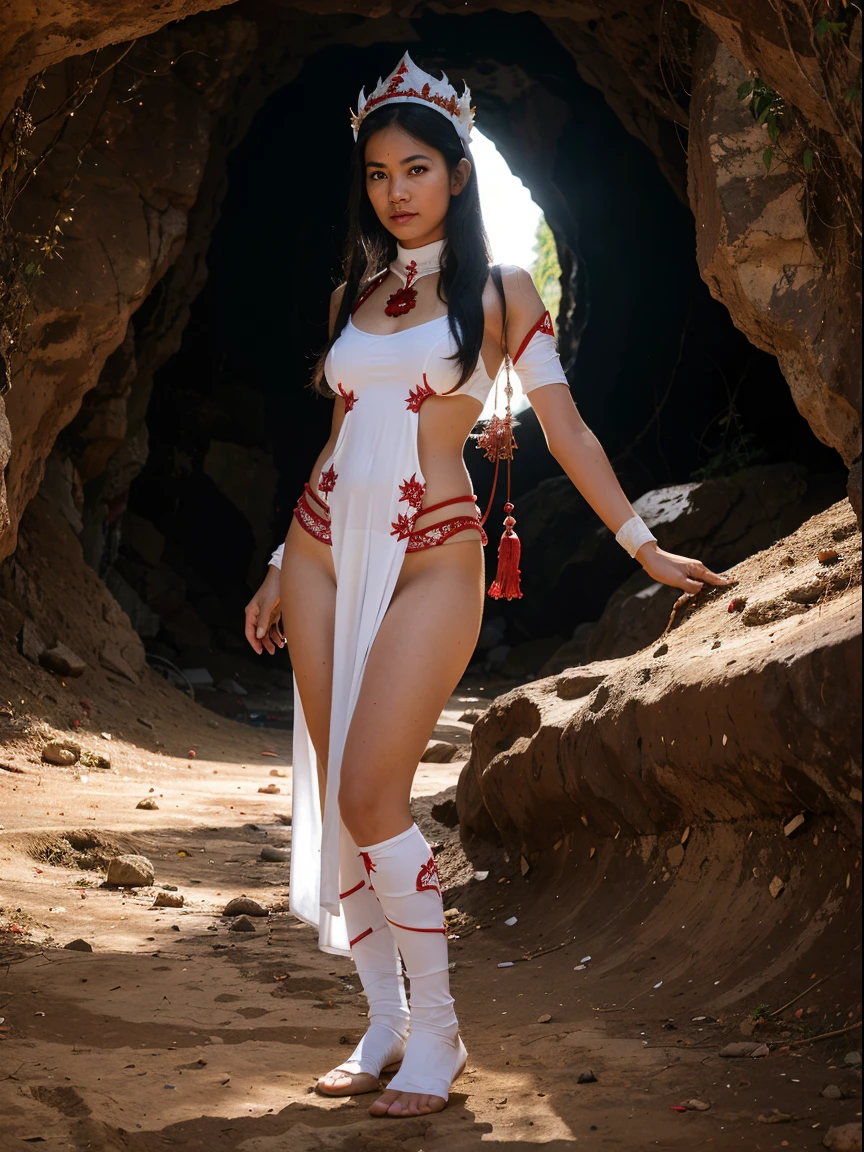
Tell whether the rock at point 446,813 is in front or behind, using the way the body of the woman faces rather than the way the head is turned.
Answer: behind

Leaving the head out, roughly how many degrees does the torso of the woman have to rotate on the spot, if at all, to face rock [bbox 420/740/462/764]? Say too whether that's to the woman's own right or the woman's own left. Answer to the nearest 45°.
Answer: approximately 135° to the woman's own right

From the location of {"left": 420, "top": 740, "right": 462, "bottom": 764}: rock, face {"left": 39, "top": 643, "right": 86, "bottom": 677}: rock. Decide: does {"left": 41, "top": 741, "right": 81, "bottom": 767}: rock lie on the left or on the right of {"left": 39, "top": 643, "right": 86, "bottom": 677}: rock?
left

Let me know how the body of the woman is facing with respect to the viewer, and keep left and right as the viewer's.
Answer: facing the viewer and to the left of the viewer

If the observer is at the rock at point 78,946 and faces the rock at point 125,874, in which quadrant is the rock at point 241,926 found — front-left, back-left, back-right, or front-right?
front-right
